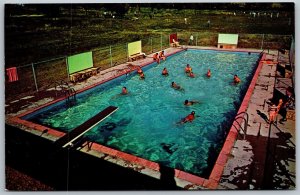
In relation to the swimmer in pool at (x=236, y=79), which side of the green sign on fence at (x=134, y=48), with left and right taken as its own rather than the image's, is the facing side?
front

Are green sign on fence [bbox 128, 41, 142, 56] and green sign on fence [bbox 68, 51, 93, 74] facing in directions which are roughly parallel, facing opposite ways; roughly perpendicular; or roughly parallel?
roughly parallel

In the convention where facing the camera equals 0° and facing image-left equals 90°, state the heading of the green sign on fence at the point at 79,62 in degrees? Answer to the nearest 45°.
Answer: approximately 315°

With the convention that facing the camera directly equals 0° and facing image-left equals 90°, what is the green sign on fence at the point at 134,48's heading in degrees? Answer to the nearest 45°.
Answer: approximately 315°

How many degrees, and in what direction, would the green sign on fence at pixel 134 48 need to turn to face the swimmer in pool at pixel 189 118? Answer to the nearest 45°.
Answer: approximately 45° to its right

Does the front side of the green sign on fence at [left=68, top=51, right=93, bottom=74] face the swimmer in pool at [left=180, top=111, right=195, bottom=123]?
yes

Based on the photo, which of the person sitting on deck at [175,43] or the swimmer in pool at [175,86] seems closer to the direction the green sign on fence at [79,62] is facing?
the swimmer in pool

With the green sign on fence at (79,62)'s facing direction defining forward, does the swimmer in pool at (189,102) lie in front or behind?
in front

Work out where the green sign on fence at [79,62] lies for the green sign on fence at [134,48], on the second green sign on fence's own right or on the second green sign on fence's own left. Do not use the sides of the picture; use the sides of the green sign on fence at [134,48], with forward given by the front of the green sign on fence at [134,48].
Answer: on the second green sign on fence's own right

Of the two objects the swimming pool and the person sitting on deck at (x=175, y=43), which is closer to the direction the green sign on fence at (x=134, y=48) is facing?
the swimming pool

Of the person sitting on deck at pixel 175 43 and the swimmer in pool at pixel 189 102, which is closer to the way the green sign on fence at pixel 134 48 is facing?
the swimmer in pool

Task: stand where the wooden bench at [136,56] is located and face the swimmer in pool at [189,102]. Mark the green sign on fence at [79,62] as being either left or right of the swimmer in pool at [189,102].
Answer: right

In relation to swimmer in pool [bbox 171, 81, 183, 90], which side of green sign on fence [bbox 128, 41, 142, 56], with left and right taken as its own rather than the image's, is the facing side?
front

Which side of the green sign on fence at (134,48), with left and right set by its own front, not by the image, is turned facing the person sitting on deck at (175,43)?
left

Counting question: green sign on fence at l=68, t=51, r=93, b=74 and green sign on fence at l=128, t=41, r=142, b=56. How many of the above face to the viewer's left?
0

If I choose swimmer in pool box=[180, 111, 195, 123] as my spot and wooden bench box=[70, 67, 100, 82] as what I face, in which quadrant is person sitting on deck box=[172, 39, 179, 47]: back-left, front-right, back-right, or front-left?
front-right

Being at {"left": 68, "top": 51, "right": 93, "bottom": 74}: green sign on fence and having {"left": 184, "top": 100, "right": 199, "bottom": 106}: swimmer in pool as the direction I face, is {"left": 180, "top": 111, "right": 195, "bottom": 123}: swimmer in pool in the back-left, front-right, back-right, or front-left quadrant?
front-right

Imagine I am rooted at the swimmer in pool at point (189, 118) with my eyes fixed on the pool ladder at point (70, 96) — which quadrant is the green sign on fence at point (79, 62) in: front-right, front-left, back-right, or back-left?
front-right
